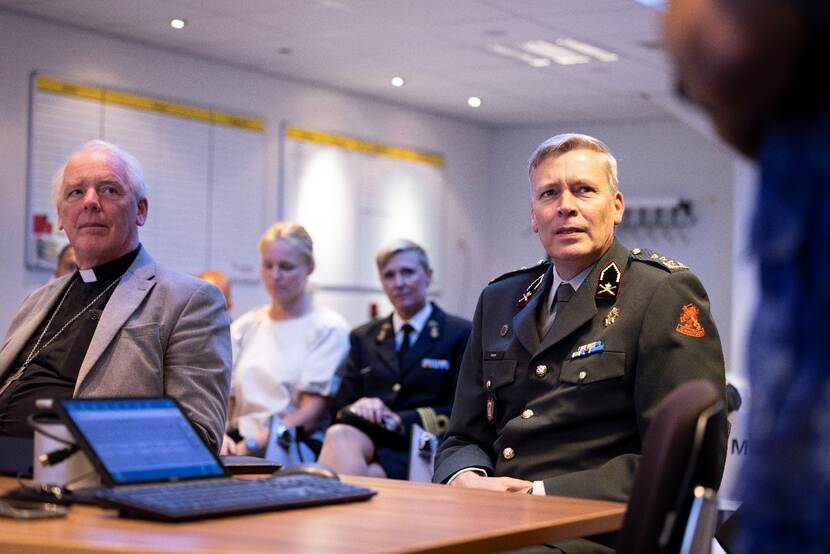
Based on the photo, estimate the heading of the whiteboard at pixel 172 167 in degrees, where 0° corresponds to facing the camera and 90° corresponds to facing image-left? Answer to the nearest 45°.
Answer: approximately 315°

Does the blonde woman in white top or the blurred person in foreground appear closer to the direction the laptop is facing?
the blurred person in foreground

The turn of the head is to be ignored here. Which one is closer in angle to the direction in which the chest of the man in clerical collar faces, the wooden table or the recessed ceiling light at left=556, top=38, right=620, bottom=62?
the wooden table
